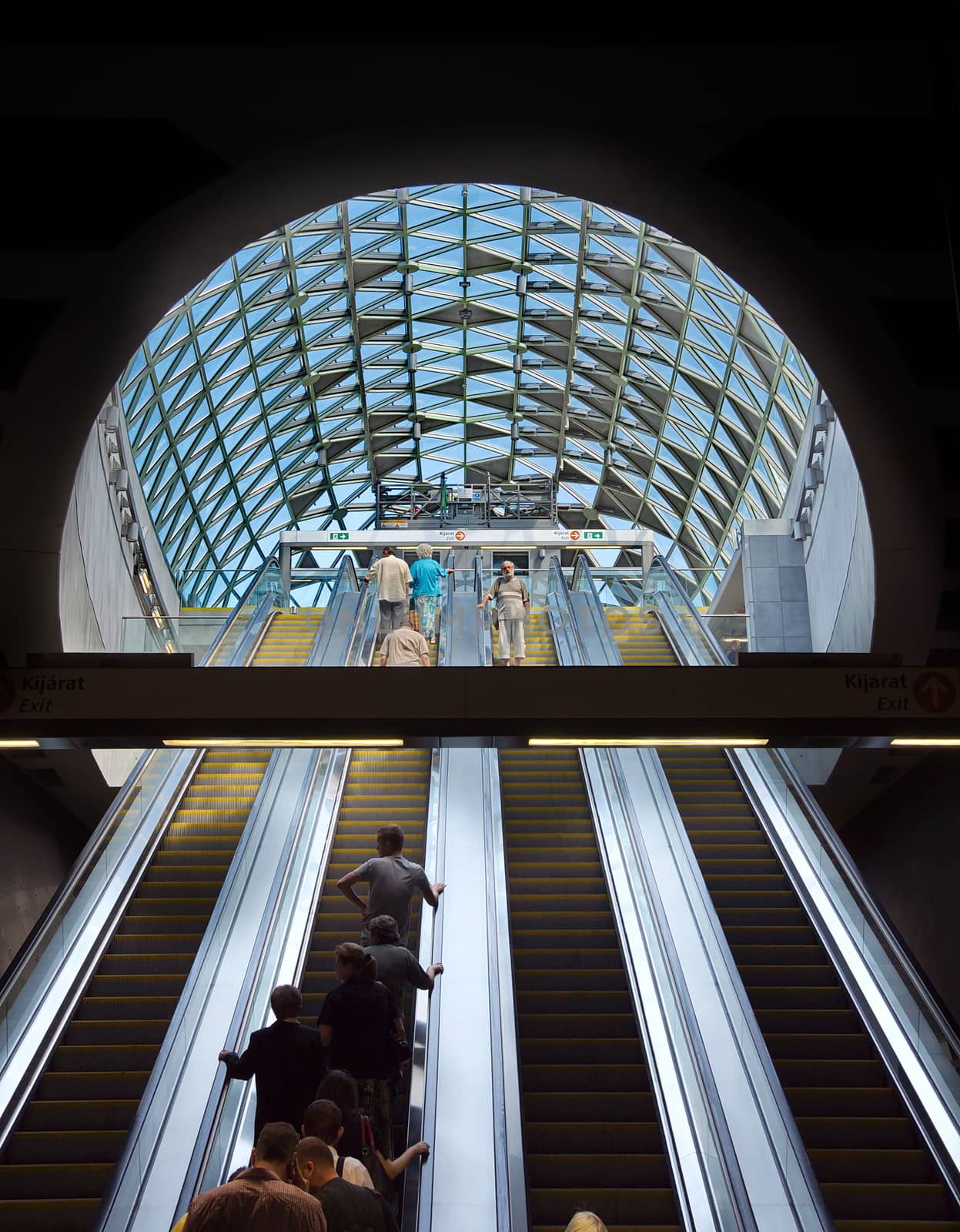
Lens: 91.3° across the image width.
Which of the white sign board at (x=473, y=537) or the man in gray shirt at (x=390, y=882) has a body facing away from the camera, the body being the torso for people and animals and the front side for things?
the man in gray shirt

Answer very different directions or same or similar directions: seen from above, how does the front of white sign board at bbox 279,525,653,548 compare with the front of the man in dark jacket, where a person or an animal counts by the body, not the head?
very different directions

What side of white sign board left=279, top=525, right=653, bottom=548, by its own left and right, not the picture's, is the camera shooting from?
front

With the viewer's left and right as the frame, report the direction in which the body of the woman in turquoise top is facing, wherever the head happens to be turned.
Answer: facing away from the viewer

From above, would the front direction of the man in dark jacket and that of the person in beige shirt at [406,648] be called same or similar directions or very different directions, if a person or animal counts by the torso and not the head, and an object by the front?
same or similar directions

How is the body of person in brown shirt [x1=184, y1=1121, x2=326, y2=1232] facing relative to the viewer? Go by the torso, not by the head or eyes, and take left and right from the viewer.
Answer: facing away from the viewer

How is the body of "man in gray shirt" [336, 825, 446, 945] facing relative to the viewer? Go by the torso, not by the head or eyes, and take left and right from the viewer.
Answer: facing away from the viewer

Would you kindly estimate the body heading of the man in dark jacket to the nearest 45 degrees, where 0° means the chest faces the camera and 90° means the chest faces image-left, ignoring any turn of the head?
approximately 180°

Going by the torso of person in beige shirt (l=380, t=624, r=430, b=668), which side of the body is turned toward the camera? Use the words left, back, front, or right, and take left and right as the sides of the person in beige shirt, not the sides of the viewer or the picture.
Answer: back
